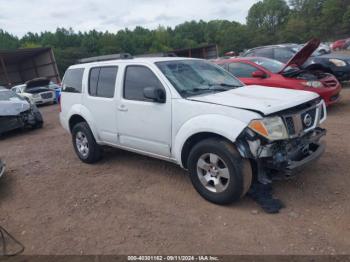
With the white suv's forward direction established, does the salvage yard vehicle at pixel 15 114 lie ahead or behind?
behind

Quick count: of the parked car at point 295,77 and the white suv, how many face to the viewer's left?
0

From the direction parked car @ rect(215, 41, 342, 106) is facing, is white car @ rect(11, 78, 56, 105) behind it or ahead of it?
behind

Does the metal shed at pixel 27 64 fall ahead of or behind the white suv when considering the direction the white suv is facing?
behind

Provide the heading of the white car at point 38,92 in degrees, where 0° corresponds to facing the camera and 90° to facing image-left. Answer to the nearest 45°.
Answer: approximately 315°

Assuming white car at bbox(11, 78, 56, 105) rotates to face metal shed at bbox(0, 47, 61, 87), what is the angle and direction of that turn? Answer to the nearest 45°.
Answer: approximately 135° to its left

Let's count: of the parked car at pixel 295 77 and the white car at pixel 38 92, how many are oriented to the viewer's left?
0

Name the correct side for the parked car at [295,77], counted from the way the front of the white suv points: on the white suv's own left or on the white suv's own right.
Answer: on the white suv's own left

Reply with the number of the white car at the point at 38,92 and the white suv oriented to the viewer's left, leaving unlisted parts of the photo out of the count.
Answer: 0

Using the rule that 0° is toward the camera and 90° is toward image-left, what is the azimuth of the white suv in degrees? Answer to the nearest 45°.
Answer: approximately 315°

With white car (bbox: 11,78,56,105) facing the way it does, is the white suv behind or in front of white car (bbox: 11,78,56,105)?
in front
